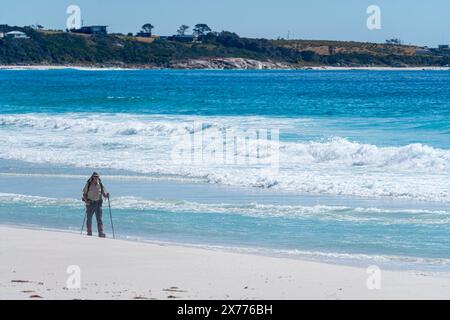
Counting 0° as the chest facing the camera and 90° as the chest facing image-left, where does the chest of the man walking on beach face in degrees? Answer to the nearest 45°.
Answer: approximately 0°

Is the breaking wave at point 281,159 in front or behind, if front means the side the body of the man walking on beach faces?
behind
